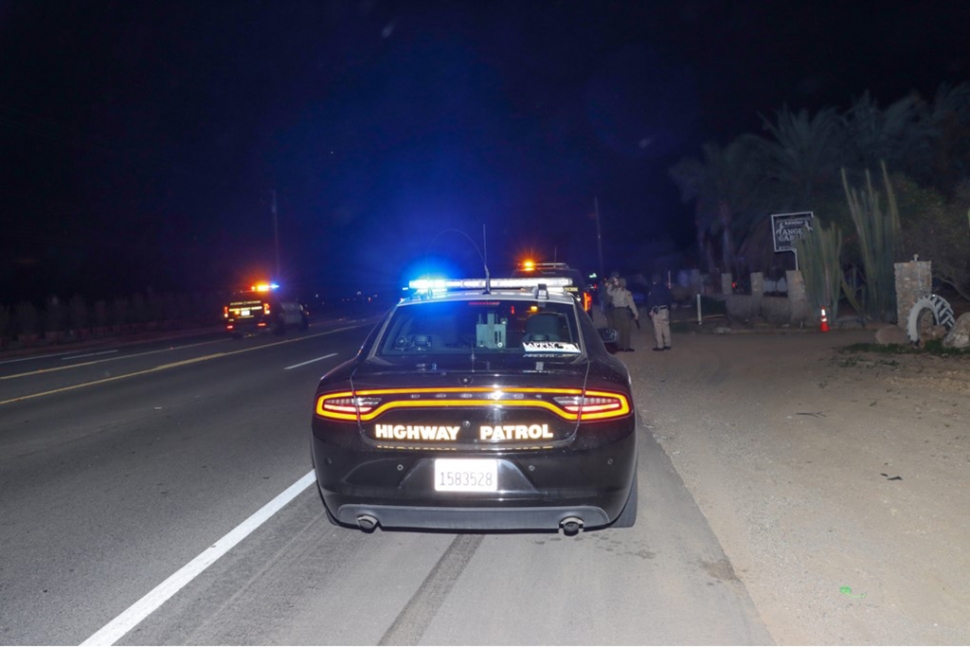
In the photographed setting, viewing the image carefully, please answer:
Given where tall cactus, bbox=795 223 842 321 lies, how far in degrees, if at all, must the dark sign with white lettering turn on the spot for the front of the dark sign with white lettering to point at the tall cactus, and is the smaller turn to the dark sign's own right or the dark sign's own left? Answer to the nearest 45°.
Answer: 0° — it already faces it

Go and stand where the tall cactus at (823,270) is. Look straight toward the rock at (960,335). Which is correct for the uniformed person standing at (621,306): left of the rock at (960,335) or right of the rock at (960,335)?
right

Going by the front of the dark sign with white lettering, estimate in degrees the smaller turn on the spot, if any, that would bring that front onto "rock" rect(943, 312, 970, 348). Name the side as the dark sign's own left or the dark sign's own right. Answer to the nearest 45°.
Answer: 0° — it already faces it

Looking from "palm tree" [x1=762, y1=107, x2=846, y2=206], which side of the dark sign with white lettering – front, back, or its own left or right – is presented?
back

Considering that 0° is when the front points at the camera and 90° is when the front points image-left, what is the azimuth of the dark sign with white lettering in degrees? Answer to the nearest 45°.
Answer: approximately 0°

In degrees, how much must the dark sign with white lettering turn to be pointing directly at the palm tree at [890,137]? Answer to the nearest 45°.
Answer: approximately 180°
